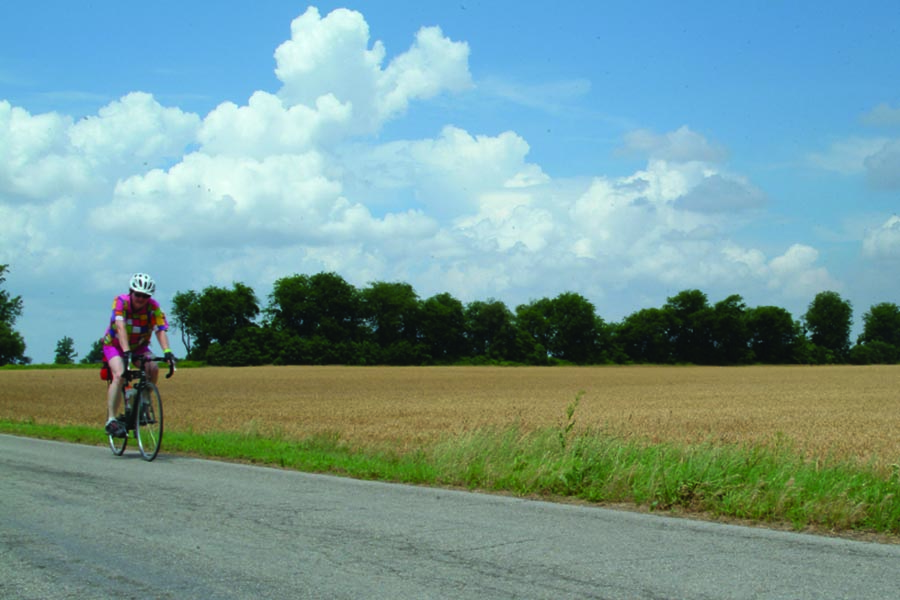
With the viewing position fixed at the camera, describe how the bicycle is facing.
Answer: facing the viewer and to the right of the viewer

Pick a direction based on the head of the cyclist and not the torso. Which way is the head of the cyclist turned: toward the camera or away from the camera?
toward the camera
